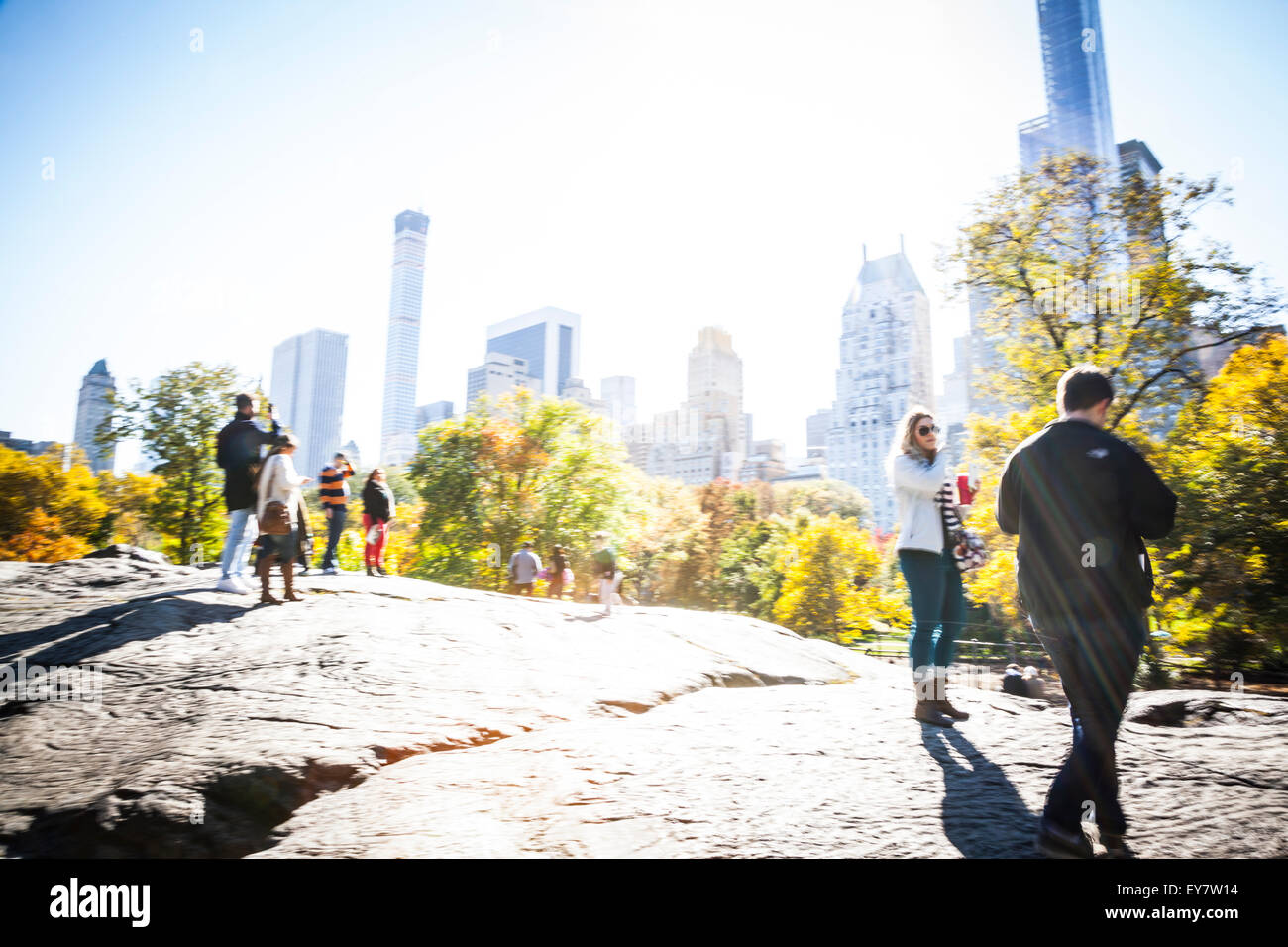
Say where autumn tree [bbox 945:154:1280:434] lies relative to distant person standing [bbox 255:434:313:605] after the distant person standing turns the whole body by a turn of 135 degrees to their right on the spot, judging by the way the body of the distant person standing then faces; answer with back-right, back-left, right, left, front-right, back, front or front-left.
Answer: back-left

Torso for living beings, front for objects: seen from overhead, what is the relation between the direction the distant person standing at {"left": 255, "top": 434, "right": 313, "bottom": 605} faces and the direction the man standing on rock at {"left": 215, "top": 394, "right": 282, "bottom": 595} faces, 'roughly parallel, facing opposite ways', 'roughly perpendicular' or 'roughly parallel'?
roughly parallel

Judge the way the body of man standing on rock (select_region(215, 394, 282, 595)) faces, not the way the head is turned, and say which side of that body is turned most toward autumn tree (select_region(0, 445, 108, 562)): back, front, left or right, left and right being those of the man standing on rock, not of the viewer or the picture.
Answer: left

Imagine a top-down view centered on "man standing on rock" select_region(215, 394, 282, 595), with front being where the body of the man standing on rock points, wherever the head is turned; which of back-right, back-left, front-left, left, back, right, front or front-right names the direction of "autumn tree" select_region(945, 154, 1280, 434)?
front

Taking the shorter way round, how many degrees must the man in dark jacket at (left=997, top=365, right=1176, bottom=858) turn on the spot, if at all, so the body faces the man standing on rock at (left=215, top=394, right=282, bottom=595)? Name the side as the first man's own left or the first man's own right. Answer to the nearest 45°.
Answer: approximately 90° to the first man's own left

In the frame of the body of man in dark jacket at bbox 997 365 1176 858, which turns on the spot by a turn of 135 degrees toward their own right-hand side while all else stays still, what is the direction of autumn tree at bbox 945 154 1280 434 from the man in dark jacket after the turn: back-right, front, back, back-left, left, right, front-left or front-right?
back-left

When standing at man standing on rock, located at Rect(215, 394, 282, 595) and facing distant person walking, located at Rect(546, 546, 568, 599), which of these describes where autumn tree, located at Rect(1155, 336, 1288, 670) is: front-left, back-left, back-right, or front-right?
front-right

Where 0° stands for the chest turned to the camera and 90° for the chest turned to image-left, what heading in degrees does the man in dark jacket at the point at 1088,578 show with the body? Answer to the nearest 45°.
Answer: approximately 180°

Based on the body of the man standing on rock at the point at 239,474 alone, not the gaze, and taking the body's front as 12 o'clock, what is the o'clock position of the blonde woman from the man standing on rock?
The blonde woman is roughly at 2 o'clock from the man standing on rock.

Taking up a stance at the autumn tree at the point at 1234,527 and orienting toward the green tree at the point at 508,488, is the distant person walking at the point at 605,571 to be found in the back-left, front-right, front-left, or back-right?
front-left

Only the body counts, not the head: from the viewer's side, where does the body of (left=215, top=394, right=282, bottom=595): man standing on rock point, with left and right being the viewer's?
facing to the right of the viewer

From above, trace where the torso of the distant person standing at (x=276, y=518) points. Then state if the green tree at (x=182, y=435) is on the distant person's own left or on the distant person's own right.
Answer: on the distant person's own left
